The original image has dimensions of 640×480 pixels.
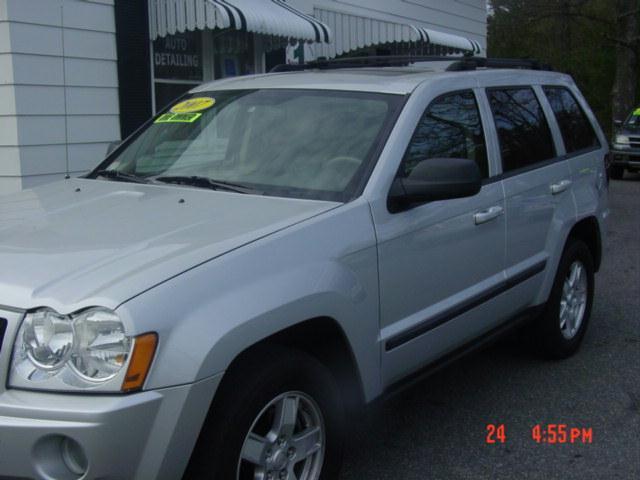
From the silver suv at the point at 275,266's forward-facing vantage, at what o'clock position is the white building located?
The white building is roughly at 4 o'clock from the silver suv.

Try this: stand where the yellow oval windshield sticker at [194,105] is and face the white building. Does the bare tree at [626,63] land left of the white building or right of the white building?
right

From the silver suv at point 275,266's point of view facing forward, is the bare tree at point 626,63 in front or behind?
behind

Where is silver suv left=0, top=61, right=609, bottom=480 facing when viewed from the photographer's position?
facing the viewer and to the left of the viewer
